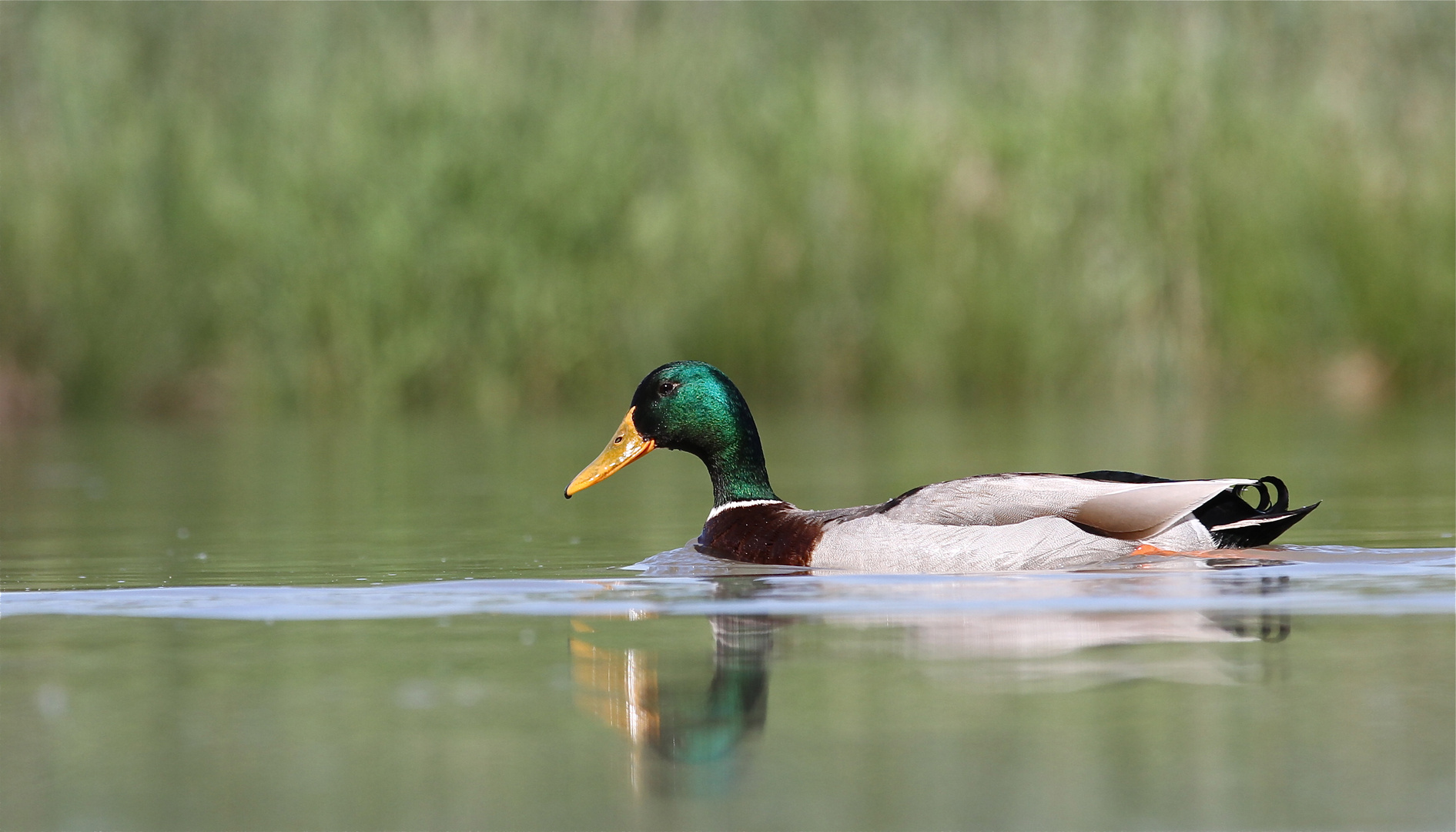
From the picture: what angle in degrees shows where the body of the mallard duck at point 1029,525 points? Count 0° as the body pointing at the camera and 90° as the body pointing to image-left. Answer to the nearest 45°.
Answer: approximately 90°
